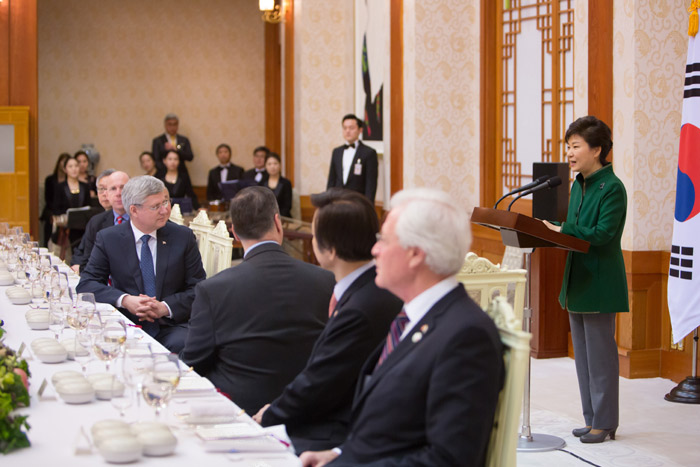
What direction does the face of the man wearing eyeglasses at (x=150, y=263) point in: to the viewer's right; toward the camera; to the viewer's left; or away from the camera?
to the viewer's right

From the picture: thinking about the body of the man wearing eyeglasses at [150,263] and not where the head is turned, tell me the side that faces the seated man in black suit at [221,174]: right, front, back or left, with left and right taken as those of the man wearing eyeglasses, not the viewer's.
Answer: back

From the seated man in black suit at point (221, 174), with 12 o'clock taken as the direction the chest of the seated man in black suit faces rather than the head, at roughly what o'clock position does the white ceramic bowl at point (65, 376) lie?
The white ceramic bowl is roughly at 12 o'clock from the seated man in black suit.

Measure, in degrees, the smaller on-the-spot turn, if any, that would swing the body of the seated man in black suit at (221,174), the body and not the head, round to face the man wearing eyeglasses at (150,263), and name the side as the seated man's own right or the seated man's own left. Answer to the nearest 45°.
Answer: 0° — they already face them

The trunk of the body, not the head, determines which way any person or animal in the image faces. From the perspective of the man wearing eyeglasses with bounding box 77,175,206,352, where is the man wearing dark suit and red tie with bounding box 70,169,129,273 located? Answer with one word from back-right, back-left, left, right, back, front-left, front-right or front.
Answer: back

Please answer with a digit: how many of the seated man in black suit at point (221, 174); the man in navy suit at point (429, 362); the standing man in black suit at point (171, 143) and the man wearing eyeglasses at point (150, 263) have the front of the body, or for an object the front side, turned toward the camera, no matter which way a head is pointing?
3

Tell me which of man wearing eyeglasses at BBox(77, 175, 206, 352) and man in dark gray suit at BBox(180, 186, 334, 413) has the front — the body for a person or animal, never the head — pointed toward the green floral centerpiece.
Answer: the man wearing eyeglasses

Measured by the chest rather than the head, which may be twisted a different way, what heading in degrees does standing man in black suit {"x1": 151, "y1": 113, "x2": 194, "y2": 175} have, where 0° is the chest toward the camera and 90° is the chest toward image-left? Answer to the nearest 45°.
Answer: approximately 0°

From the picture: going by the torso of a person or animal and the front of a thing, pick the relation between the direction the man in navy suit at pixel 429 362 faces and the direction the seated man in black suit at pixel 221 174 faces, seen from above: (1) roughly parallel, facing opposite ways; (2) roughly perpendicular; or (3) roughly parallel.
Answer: roughly perpendicular

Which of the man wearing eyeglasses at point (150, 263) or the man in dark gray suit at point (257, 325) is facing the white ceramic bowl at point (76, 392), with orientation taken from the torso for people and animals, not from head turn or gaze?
the man wearing eyeglasses
